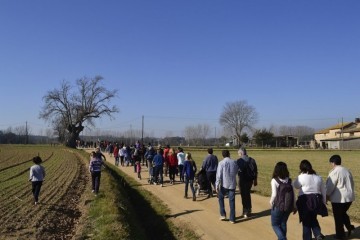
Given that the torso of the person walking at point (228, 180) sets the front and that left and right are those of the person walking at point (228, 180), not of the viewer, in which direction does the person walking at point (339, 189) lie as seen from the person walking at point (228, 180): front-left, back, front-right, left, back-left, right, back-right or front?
back-right

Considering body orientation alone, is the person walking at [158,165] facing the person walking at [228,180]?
no

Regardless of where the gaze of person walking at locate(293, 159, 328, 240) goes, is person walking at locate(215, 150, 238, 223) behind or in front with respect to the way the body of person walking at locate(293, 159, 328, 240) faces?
in front

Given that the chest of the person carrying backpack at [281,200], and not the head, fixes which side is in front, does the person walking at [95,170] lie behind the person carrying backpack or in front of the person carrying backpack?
in front

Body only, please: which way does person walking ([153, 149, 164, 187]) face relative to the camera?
away from the camera

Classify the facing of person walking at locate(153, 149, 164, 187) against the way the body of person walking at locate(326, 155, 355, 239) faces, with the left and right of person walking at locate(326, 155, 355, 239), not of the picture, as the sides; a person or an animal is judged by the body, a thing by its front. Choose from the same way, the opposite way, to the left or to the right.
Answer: the same way

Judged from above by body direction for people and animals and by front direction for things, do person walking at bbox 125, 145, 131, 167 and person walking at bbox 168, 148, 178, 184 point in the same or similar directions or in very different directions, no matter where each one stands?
same or similar directions

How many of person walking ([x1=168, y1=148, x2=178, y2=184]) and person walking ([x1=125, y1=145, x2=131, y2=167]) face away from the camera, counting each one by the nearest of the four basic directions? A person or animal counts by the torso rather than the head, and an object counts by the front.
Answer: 2

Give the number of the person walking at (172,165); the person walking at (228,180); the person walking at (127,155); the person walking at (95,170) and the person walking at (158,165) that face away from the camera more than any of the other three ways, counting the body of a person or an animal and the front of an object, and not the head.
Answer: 5

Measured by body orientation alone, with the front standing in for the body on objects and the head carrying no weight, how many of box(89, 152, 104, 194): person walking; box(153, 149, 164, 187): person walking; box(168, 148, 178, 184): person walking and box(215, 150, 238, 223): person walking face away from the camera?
4

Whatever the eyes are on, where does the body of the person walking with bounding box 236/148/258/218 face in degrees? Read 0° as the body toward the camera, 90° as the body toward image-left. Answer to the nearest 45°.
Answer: approximately 135°

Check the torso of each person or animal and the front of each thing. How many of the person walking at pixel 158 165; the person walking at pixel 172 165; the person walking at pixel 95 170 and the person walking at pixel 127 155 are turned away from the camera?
4

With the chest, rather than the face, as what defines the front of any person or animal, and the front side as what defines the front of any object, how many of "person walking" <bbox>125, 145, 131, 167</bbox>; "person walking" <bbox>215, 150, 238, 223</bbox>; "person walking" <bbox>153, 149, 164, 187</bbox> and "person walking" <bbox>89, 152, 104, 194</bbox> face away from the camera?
4

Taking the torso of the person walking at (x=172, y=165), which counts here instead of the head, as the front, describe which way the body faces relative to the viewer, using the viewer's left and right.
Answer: facing away from the viewer

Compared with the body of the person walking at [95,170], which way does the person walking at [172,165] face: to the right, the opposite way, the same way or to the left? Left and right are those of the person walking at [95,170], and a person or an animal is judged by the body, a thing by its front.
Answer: the same way

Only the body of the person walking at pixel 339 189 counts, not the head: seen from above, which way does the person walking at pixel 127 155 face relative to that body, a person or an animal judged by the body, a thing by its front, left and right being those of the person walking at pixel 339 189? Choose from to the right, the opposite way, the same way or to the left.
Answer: the same way

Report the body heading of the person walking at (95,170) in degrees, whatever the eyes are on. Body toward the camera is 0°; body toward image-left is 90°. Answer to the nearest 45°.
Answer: approximately 180°

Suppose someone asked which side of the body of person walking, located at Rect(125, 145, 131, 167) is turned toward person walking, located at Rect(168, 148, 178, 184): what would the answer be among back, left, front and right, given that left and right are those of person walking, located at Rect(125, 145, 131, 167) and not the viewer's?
back

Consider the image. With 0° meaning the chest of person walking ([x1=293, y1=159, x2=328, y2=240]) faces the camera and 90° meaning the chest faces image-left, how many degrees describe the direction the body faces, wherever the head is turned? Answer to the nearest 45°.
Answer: approximately 135°

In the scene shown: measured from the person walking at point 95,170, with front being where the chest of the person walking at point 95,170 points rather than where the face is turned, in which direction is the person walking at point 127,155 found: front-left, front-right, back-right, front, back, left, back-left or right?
front

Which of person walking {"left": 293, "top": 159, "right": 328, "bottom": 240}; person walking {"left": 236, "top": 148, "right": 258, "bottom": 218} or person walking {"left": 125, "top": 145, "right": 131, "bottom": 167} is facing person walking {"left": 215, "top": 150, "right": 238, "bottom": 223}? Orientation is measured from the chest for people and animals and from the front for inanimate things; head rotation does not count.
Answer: person walking {"left": 293, "top": 159, "right": 328, "bottom": 240}
